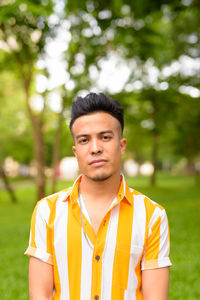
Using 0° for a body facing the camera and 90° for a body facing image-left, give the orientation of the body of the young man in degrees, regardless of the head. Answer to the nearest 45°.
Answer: approximately 0°
